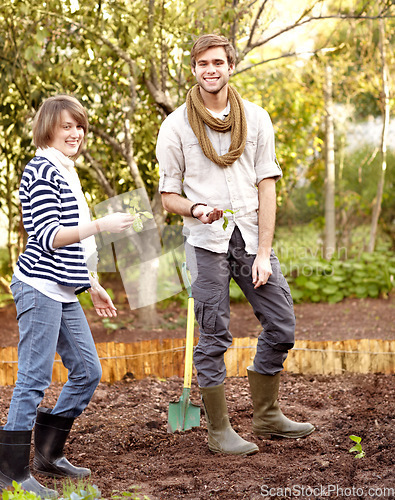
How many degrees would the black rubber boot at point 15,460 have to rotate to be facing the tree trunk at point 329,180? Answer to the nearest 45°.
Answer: approximately 45° to its left

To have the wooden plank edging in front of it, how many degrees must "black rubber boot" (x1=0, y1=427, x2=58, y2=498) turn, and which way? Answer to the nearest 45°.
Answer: approximately 45° to its left

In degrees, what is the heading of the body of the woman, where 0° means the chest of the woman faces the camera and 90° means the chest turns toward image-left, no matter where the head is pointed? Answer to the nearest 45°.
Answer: approximately 270°

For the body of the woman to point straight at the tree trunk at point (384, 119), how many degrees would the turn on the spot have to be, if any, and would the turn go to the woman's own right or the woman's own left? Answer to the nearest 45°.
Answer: approximately 45° to the woman's own left

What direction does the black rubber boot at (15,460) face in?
to the viewer's right

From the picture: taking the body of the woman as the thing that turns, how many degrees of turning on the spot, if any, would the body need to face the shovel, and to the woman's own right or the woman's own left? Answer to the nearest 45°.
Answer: approximately 45° to the woman's own left
